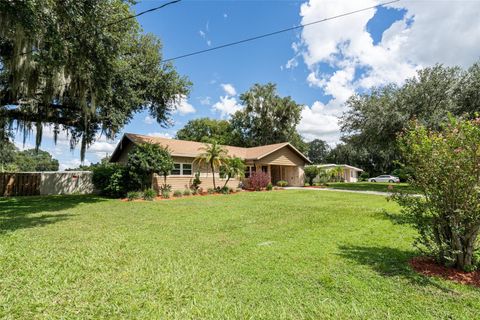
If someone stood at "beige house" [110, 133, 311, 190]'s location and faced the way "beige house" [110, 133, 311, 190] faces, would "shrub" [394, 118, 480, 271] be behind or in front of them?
in front

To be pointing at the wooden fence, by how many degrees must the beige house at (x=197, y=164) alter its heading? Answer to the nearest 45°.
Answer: approximately 135° to its right

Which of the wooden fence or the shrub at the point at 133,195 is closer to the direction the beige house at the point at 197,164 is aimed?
the shrub

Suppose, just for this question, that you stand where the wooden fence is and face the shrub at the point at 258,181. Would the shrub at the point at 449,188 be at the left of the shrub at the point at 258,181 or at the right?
right

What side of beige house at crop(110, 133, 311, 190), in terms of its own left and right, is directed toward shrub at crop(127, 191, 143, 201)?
right

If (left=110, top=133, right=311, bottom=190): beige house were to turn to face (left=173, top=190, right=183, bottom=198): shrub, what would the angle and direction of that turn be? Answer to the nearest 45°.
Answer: approximately 45° to its right

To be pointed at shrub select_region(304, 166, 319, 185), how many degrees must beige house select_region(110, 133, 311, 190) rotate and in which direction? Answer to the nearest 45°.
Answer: approximately 90° to its left

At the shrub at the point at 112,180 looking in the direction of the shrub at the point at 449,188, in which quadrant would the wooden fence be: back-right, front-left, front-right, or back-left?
back-right

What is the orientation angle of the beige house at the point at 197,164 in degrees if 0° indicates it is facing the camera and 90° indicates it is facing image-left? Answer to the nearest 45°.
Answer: approximately 315°
